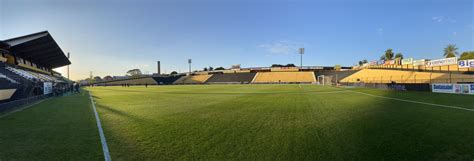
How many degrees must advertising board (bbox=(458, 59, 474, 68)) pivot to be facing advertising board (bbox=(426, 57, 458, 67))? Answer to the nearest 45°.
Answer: approximately 135° to its right

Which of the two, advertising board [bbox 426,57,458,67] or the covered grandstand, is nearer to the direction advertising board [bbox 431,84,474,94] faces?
the covered grandstand

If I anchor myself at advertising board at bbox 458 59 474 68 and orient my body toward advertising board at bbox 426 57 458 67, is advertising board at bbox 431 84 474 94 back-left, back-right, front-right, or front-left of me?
back-left

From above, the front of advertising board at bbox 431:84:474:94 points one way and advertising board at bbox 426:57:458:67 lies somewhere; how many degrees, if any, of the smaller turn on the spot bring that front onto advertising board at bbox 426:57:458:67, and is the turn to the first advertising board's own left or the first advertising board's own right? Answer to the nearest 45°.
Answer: approximately 180°

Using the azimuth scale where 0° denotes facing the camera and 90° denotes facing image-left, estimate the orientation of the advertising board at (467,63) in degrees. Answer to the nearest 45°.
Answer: approximately 0°

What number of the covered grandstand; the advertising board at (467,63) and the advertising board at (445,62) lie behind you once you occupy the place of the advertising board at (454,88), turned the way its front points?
2

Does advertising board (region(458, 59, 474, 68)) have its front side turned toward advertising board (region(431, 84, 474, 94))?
yes

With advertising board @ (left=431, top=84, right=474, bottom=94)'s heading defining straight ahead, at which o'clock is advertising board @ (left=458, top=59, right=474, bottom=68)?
advertising board @ (left=458, top=59, right=474, bottom=68) is roughly at 6 o'clock from advertising board @ (left=431, top=84, right=474, bottom=94).

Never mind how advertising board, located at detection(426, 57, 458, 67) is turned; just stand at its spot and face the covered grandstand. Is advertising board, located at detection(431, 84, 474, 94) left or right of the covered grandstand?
left
